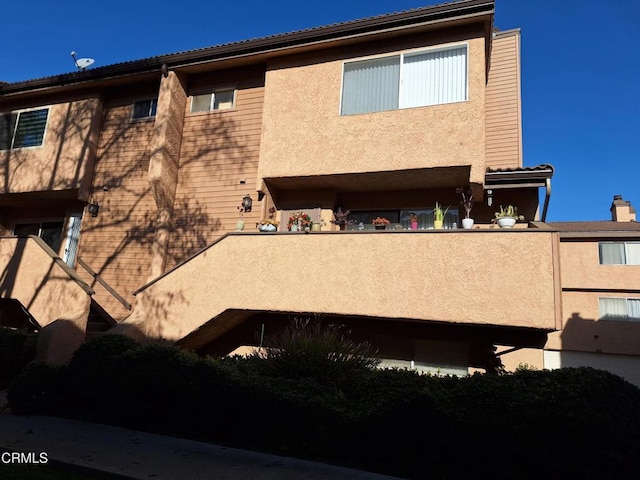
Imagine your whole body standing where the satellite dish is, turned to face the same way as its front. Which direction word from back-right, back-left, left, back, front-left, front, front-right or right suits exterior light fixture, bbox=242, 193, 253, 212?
left

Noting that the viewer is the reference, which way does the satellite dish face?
facing the viewer and to the left of the viewer

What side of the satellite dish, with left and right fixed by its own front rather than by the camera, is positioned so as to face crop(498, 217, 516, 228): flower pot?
left

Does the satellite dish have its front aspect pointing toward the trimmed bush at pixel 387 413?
no

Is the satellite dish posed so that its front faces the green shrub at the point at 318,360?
no

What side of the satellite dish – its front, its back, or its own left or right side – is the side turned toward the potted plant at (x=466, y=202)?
left

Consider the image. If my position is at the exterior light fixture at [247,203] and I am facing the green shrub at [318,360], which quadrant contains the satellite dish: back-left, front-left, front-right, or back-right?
back-right

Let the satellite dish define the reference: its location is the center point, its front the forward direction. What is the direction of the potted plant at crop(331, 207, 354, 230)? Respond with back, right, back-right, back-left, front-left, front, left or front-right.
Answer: left
